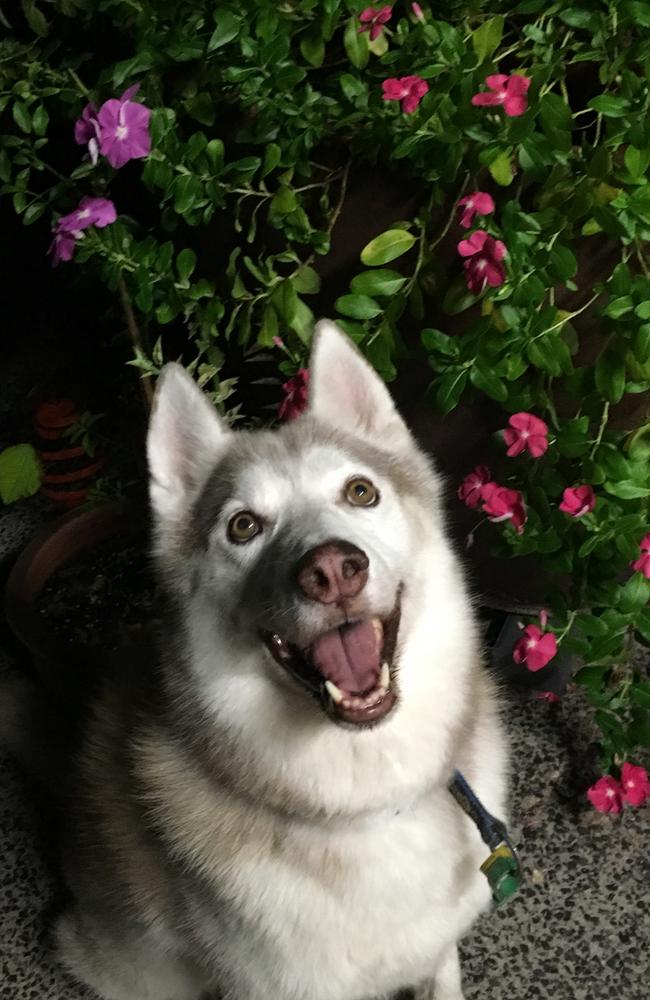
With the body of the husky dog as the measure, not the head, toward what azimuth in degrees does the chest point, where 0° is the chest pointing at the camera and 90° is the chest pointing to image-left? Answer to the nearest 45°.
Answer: approximately 315°
